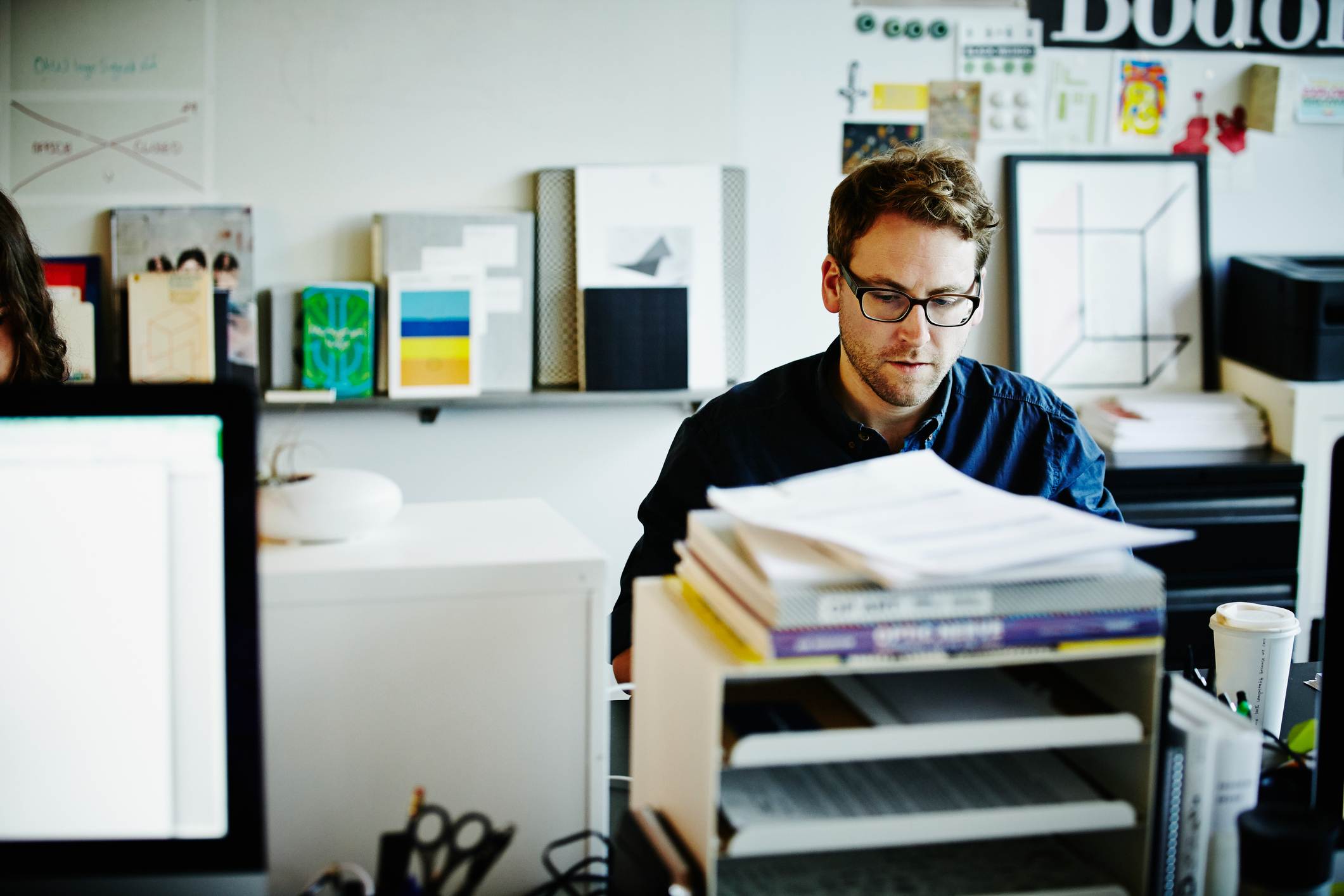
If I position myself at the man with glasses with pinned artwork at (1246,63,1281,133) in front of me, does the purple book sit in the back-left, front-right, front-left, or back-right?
back-right

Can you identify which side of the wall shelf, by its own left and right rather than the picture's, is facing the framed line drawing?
left

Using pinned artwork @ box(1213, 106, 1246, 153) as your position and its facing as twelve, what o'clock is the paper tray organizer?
The paper tray organizer is roughly at 12 o'clock from the pinned artwork.

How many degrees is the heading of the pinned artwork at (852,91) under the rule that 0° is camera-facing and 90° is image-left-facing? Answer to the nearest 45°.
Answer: approximately 0°

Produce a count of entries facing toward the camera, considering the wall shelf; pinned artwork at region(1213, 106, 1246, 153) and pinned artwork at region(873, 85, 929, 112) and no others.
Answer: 3
